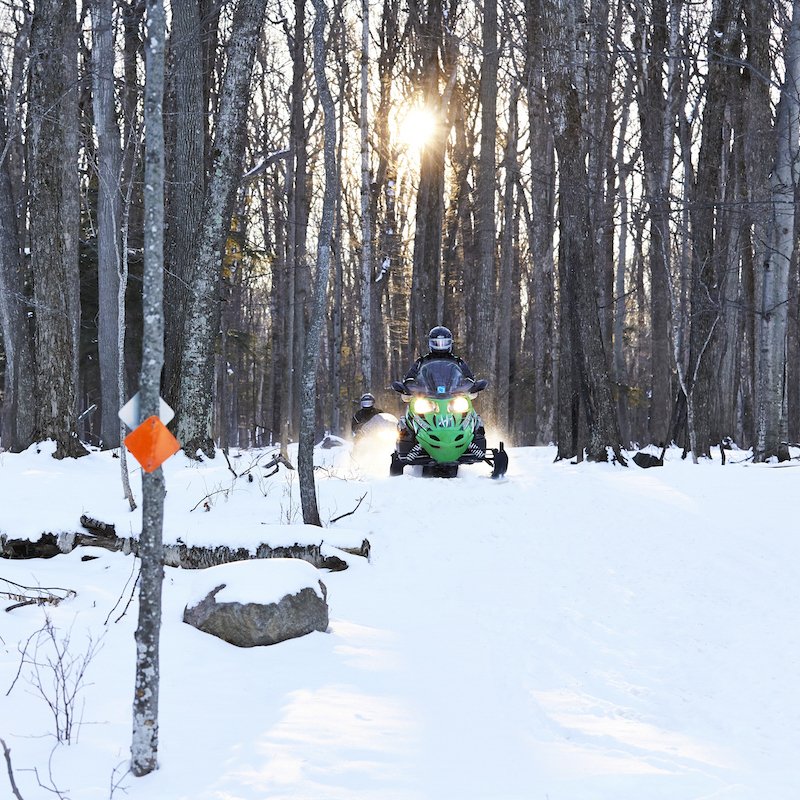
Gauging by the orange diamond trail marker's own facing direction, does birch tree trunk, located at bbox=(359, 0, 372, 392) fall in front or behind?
behind

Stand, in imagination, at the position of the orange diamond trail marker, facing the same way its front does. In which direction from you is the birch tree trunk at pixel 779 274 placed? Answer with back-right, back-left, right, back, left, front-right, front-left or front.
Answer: back-left

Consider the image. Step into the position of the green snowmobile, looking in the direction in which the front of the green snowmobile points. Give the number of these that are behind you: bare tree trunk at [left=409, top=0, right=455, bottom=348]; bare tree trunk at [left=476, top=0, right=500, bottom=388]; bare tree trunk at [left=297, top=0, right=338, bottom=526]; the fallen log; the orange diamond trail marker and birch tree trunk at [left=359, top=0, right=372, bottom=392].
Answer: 3

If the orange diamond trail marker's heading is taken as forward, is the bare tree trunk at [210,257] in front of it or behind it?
behind

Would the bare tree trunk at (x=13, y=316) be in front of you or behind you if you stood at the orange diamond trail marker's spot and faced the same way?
behind

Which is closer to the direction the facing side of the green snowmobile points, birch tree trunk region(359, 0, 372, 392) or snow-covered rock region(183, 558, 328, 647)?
the snow-covered rock

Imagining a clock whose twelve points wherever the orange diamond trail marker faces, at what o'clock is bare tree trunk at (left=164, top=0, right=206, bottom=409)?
The bare tree trunk is roughly at 6 o'clock from the orange diamond trail marker.

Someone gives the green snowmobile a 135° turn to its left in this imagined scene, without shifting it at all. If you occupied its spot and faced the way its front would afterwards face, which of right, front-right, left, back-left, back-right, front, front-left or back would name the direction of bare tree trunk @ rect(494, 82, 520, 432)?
front-left

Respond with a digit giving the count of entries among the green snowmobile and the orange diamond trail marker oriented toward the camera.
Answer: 2

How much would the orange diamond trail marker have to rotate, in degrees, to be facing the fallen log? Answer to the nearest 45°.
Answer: approximately 180°
